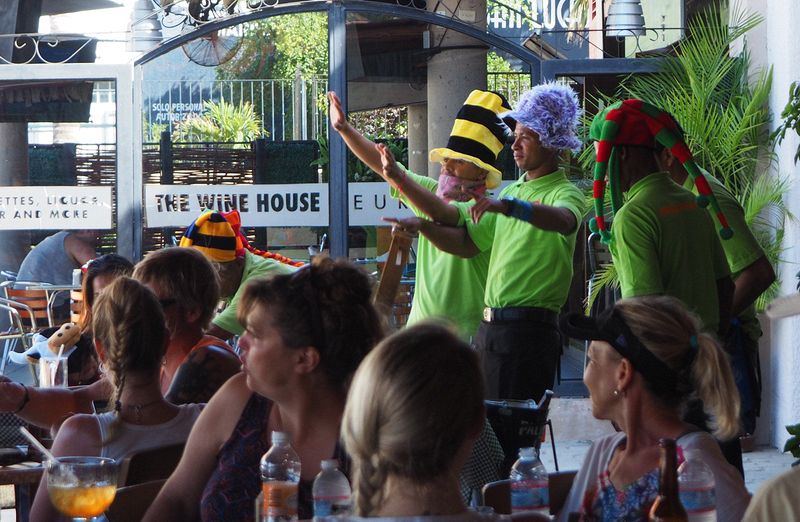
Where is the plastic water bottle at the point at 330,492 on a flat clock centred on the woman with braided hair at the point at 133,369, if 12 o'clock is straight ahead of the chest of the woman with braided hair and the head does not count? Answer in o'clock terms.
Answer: The plastic water bottle is roughly at 5 o'clock from the woman with braided hair.

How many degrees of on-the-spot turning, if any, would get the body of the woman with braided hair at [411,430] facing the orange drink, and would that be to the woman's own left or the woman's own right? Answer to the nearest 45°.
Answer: approximately 45° to the woman's own left

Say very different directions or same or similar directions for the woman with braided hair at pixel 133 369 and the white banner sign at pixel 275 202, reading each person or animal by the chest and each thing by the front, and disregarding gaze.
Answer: very different directions

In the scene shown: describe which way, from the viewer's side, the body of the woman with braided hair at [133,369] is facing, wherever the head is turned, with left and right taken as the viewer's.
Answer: facing away from the viewer

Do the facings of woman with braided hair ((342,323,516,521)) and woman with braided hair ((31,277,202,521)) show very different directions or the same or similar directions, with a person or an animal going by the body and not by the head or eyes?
same or similar directions

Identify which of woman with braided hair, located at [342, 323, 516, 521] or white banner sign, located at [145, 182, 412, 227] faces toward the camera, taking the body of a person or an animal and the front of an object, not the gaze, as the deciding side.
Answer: the white banner sign

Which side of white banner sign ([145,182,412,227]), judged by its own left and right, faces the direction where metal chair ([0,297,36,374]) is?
right

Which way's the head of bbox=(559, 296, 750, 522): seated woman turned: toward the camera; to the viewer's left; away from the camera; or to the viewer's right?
to the viewer's left

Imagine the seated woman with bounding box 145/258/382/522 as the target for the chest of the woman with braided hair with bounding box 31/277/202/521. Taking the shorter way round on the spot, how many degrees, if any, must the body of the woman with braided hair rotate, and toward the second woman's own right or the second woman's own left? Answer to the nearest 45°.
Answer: approximately 135° to the second woman's own right

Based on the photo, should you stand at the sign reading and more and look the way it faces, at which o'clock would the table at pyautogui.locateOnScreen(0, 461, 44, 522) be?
The table is roughly at 12 o'clock from the sign reading and more.

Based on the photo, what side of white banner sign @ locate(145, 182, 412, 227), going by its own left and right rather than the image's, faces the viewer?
front

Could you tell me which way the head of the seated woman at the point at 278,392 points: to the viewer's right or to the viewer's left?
to the viewer's left

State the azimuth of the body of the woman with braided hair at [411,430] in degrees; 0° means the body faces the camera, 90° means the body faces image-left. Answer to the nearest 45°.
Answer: approximately 180°

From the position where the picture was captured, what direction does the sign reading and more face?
facing the viewer

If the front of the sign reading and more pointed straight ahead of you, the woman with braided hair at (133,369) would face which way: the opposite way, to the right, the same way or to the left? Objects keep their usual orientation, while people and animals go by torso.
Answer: the opposite way

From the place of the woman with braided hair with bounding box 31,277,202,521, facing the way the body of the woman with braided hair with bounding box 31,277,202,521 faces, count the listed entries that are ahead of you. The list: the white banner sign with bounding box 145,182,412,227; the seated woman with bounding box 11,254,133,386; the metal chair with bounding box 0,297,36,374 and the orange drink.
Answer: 3

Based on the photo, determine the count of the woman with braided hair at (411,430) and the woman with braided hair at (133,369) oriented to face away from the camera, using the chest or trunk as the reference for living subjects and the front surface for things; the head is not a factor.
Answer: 2

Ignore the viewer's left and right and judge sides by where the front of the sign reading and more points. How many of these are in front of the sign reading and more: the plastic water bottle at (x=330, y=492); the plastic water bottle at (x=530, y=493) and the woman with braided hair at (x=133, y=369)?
3

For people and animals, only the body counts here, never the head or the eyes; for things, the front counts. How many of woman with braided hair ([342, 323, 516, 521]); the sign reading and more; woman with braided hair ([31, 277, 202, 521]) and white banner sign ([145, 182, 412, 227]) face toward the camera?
2
